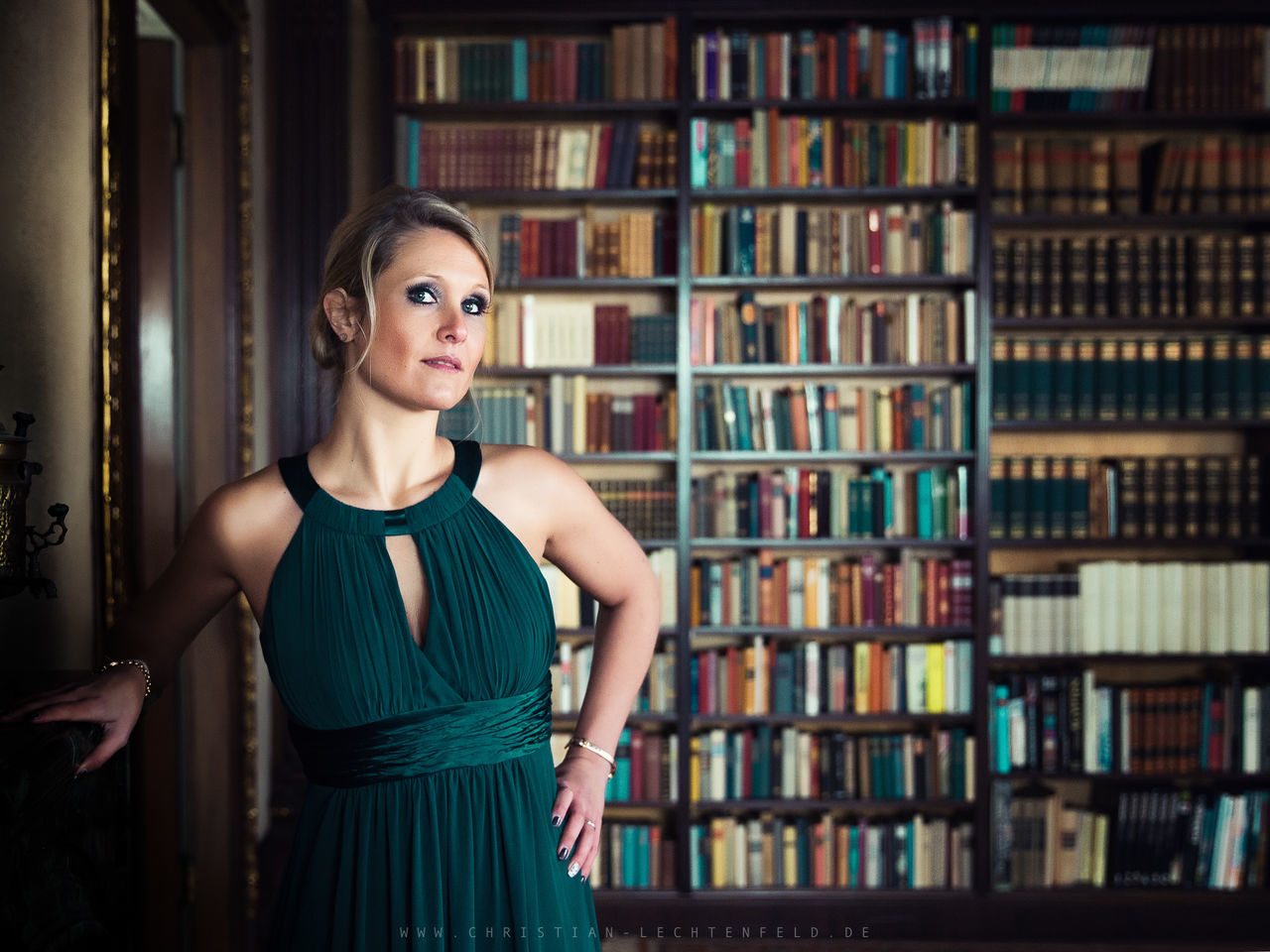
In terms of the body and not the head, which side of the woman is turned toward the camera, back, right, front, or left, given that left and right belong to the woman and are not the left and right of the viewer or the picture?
front

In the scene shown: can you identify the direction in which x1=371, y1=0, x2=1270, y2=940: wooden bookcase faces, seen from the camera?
facing the viewer

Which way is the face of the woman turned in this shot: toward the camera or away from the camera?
toward the camera

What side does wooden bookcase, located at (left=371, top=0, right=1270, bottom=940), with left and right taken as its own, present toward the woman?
front

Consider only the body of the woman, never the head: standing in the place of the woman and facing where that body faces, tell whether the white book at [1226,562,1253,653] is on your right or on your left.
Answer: on your left
